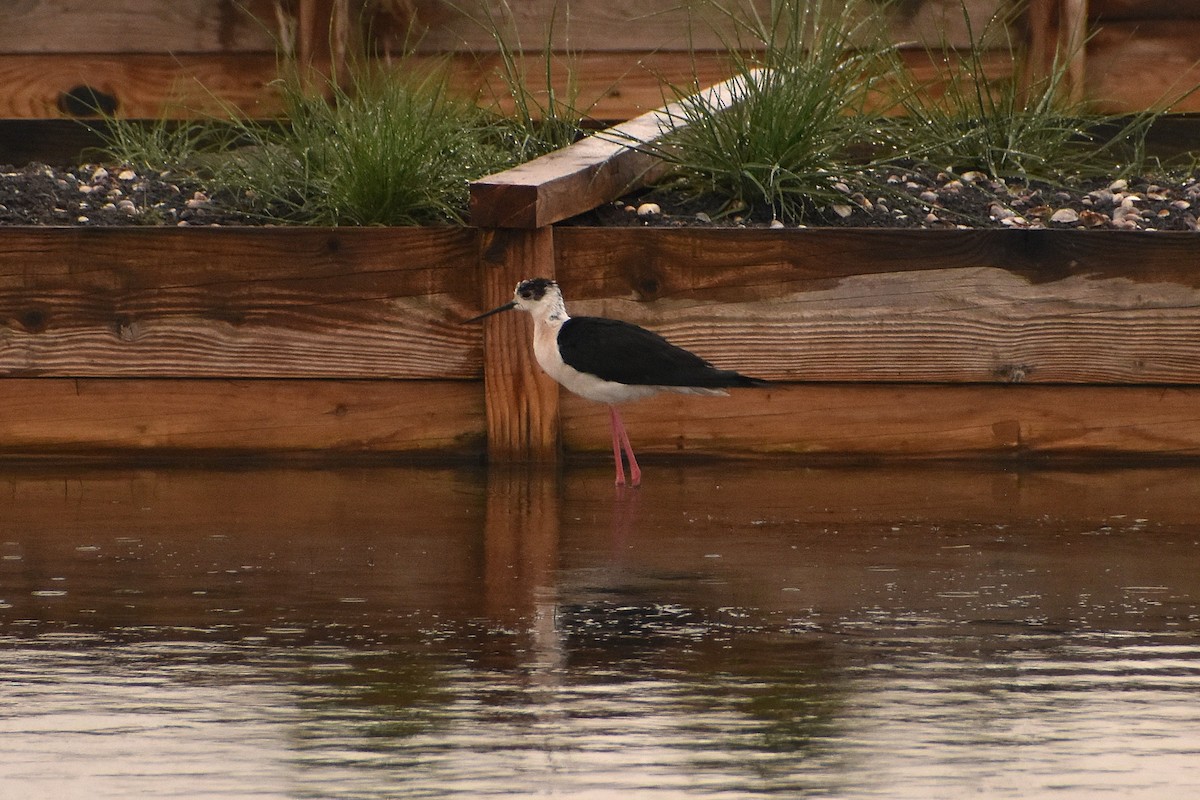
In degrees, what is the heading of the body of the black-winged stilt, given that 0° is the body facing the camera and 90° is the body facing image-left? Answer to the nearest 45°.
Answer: approximately 90°

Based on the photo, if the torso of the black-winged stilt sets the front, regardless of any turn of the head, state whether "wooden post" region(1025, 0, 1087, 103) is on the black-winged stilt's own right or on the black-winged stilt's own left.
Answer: on the black-winged stilt's own right
